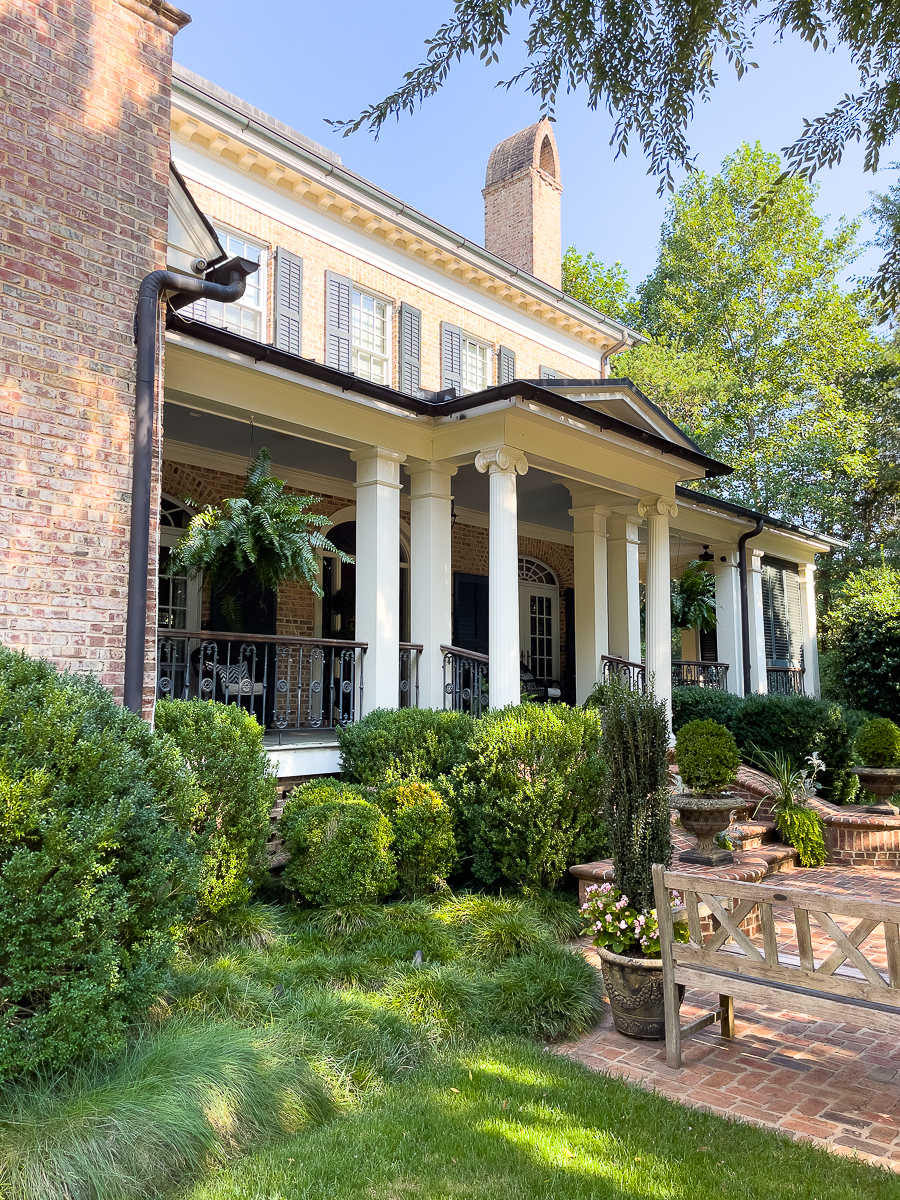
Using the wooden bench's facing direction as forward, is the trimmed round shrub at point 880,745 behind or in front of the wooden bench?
in front

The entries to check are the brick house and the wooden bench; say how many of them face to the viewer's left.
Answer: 0

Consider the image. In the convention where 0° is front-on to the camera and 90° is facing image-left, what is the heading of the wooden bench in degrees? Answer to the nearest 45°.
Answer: approximately 225°

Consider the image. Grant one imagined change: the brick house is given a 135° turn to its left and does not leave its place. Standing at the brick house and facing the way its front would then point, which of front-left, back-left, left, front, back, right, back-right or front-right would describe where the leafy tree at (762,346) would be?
front-right

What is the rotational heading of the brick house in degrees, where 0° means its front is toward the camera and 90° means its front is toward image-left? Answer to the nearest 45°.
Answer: approximately 315°

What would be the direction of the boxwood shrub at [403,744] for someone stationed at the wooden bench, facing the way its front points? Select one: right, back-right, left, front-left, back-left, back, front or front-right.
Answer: left

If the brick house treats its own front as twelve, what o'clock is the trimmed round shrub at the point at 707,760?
The trimmed round shrub is roughly at 11 o'clock from the brick house.

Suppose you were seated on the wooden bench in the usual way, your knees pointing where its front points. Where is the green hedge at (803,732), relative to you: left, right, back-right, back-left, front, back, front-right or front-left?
front-left

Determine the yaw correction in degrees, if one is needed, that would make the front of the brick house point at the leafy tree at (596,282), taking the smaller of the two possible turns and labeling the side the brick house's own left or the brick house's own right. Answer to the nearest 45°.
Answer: approximately 135° to the brick house's own left

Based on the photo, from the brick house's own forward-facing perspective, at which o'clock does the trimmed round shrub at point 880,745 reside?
The trimmed round shrub is roughly at 10 o'clock from the brick house.

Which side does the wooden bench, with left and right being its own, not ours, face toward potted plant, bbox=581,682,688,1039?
left

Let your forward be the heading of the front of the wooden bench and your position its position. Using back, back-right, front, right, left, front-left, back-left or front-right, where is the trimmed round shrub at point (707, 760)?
front-left

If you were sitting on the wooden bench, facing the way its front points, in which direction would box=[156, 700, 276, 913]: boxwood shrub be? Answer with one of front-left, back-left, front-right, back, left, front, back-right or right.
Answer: back-left
